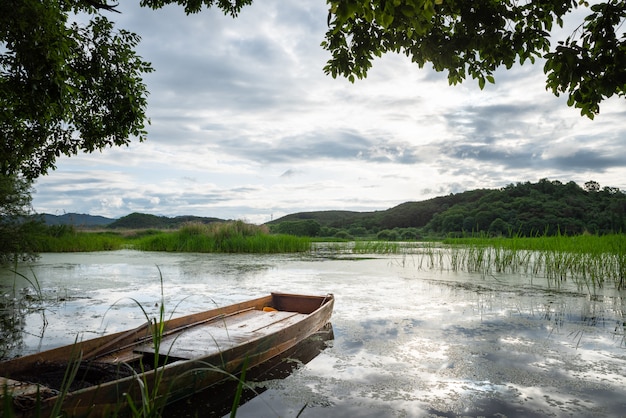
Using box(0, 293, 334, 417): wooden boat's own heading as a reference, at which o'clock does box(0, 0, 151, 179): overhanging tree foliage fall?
The overhanging tree foliage is roughly at 10 o'clock from the wooden boat.

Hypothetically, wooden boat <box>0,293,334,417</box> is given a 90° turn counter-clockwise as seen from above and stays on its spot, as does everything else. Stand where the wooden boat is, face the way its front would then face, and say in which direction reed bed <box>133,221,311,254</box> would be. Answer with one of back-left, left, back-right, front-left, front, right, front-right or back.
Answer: front-right

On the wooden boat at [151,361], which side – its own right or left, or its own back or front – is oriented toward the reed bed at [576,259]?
front

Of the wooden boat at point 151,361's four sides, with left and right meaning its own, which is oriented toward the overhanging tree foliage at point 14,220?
left

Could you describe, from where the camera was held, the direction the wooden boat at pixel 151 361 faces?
facing away from the viewer and to the right of the viewer

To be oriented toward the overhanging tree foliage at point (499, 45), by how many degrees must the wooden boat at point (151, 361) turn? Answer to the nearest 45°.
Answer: approximately 45° to its right

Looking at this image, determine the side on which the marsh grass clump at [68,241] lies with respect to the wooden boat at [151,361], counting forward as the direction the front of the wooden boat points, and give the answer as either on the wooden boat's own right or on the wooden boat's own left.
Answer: on the wooden boat's own left

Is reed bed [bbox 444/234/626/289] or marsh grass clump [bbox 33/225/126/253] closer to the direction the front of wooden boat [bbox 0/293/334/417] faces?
the reed bed
